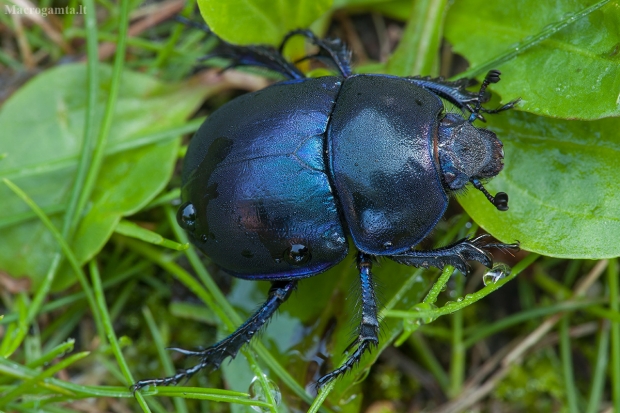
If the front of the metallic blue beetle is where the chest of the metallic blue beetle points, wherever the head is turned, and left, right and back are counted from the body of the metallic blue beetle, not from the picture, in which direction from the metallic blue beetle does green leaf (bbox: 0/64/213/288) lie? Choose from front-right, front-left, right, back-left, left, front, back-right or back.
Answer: back-left

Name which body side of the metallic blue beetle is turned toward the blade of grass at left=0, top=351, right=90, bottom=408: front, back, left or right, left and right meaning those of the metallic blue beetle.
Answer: back

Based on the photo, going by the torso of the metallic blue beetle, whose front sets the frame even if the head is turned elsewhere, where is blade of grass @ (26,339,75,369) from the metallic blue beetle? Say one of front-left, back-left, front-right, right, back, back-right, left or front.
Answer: back

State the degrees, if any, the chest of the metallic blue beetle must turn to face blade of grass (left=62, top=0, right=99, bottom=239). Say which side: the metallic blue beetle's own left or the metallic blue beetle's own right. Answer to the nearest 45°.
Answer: approximately 135° to the metallic blue beetle's own left

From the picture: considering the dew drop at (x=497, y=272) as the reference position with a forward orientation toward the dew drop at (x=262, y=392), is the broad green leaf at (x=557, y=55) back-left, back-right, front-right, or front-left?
back-right

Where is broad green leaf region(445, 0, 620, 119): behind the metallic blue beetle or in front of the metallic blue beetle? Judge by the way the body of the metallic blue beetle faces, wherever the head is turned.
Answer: in front

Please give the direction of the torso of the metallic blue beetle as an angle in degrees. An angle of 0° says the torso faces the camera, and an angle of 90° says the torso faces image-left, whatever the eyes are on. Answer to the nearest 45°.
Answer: approximately 270°
